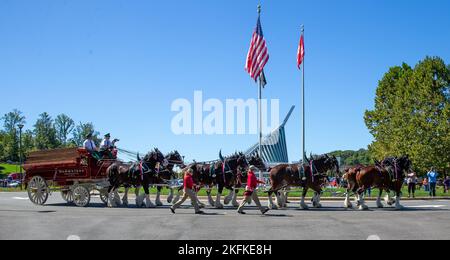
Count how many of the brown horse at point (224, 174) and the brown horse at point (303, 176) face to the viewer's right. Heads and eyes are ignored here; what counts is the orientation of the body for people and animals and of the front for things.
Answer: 2

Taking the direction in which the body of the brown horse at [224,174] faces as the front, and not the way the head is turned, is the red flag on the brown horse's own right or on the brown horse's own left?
on the brown horse's own left

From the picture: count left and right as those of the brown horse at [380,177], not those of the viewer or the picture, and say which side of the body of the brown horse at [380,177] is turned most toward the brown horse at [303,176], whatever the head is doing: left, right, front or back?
back

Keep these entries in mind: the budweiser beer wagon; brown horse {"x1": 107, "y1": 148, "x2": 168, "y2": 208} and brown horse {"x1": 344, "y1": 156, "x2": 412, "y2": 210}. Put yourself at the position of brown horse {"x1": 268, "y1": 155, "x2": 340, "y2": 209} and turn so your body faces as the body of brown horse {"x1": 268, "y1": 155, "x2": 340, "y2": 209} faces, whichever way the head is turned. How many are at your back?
2

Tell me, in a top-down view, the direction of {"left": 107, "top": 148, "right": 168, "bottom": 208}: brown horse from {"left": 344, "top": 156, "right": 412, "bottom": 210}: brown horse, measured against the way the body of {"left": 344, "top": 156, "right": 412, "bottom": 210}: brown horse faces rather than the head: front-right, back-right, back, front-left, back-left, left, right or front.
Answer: back

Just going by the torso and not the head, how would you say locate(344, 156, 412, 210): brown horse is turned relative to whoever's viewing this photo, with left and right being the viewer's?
facing to the right of the viewer

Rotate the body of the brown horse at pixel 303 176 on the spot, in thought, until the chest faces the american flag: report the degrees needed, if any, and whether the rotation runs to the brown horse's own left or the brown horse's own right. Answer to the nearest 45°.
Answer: approximately 90° to the brown horse's own left

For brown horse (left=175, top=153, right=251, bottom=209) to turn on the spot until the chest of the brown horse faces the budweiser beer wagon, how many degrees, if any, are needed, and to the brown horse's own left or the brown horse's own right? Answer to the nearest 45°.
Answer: approximately 180°

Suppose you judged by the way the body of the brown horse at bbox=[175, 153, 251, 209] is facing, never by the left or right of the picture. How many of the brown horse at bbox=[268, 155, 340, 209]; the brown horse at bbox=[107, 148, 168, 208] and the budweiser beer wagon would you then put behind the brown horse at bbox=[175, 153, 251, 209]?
2

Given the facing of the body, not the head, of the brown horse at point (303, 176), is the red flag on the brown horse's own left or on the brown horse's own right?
on the brown horse's own left

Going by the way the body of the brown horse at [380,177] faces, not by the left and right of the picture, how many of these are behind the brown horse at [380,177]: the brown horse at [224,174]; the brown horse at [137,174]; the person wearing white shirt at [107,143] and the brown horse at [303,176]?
4

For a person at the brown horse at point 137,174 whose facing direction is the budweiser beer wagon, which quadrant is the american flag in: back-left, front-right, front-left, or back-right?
back-right

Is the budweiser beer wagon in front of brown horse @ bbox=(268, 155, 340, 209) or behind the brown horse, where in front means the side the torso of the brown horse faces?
behind

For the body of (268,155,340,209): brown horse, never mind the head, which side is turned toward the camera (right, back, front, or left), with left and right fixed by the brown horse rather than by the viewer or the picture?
right

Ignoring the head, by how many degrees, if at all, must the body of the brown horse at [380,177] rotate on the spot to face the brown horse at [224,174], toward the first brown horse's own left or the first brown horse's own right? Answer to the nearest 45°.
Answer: approximately 180°

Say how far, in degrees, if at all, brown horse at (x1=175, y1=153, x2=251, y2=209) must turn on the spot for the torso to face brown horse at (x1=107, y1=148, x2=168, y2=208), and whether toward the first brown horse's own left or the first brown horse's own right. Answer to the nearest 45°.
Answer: approximately 180°

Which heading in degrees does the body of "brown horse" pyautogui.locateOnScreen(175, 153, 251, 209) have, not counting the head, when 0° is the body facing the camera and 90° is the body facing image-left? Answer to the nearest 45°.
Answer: approximately 270°
